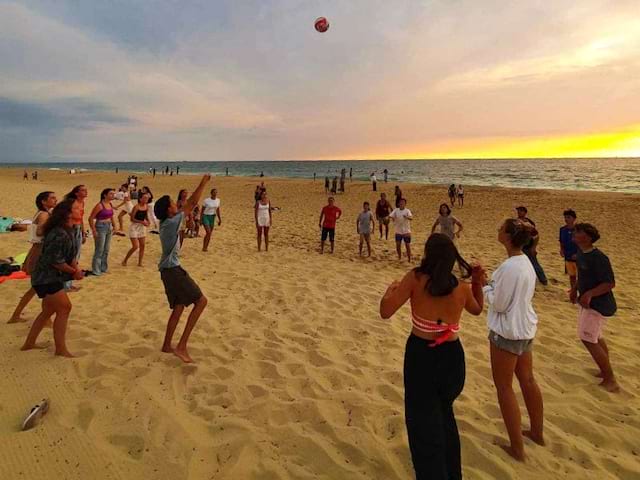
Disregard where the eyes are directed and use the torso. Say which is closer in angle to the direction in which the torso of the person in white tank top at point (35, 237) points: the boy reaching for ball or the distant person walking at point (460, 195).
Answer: the distant person walking

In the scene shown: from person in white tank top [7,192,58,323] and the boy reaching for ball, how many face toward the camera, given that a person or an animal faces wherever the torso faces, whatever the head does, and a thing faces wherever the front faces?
0

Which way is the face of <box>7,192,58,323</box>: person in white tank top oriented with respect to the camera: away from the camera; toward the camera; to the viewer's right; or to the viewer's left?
to the viewer's right

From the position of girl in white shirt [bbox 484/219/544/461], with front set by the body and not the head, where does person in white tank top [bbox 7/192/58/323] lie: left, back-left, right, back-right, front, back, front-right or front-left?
front-left

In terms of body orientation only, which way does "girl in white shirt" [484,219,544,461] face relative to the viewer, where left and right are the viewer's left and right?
facing away from the viewer and to the left of the viewer

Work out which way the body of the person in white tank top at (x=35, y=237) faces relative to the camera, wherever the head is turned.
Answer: to the viewer's right

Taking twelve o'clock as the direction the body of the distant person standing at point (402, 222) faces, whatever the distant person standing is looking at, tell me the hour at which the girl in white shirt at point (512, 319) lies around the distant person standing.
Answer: The girl in white shirt is roughly at 12 o'clock from the distant person standing.

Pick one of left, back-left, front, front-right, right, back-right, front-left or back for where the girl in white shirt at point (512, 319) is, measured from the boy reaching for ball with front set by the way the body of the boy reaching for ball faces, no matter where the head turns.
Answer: front-right

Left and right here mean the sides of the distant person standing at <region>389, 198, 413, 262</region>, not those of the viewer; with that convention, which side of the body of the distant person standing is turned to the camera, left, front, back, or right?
front

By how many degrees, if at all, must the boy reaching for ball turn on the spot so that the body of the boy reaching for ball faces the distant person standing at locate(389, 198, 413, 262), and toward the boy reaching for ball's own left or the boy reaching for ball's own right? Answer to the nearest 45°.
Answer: approximately 45° to the boy reaching for ball's own left

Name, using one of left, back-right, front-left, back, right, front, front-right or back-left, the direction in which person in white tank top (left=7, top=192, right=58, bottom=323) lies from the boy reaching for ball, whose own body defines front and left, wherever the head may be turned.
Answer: back-left
